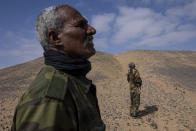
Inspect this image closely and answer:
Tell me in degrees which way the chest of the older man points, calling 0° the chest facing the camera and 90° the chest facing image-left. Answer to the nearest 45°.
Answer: approximately 270°

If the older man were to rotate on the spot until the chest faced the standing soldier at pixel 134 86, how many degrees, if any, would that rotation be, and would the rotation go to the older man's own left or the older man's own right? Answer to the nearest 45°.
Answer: approximately 45° to the older man's own left

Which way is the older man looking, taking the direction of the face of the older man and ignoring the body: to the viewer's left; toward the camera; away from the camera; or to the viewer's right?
to the viewer's right
